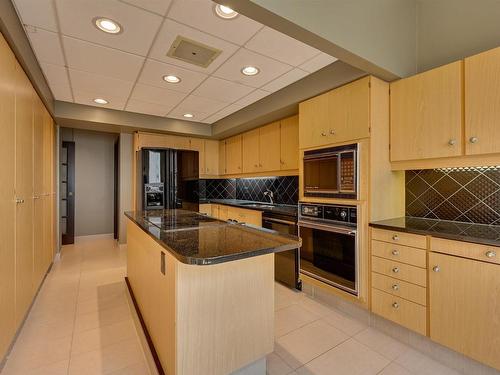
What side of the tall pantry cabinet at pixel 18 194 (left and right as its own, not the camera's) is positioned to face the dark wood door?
left

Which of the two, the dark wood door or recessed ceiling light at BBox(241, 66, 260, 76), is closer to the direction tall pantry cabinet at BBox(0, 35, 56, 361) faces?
the recessed ceiling light

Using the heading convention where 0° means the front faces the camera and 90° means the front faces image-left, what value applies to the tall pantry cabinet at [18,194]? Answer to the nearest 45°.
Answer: approximately 270°

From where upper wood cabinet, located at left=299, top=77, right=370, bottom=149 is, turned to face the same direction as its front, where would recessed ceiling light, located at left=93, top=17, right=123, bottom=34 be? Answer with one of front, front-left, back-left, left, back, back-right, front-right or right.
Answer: front

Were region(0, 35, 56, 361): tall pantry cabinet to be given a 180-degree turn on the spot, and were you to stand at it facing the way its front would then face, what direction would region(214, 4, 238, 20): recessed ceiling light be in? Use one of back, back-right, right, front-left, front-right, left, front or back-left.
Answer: back-left

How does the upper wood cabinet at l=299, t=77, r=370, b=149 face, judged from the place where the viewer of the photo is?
facing the viewer and to the left of the viewer

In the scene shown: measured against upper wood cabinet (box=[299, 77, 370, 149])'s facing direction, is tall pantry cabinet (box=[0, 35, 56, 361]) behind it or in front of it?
in front

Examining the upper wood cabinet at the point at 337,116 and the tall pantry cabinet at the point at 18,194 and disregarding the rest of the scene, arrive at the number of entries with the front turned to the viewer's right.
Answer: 1

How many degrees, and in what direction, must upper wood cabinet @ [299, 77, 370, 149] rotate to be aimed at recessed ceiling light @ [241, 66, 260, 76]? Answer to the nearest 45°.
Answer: approximately 45° to its right

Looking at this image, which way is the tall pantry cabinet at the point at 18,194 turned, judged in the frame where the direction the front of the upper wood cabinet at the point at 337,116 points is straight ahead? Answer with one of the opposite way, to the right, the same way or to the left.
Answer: the opposite way

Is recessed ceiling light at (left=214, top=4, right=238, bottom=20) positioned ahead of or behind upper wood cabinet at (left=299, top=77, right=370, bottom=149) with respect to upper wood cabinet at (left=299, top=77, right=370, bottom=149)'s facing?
ahead

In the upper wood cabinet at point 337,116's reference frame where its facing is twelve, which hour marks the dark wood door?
The dark wood door is roughly at 2 o'clock from the upper wood cabinet.

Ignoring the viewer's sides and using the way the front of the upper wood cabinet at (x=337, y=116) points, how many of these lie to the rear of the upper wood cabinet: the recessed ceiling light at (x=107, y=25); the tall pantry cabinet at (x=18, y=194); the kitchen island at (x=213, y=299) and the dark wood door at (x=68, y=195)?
0
